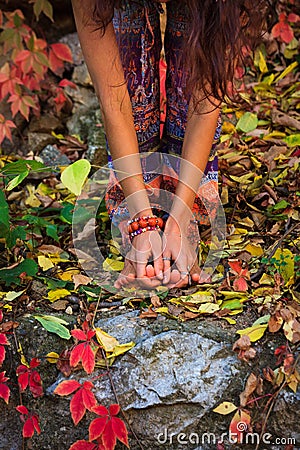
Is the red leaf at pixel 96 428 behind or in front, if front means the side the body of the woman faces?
in front

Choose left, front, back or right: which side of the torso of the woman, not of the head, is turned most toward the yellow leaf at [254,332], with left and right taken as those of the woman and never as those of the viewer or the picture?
front

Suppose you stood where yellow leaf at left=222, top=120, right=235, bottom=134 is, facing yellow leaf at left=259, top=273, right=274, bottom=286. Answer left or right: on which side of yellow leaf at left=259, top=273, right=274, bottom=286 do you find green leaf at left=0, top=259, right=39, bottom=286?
right

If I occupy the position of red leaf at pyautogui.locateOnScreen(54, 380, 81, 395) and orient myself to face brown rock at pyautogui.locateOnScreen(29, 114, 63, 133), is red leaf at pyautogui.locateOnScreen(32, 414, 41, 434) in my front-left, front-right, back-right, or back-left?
back-left

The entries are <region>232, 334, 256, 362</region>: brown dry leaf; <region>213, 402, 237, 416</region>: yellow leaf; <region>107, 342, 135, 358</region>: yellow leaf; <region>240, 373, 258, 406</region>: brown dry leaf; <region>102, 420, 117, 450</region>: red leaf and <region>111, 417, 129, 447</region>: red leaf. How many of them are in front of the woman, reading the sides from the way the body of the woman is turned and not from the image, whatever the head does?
6

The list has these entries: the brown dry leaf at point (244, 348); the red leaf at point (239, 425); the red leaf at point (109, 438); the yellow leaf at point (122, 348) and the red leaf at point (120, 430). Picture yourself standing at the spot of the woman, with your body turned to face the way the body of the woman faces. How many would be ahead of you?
5

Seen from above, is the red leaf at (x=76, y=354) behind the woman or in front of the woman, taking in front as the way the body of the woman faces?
in front

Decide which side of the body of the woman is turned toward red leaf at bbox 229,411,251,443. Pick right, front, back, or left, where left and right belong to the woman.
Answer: front

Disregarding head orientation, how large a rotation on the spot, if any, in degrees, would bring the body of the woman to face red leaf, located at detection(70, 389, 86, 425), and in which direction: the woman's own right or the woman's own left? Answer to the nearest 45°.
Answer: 0° — they already face it

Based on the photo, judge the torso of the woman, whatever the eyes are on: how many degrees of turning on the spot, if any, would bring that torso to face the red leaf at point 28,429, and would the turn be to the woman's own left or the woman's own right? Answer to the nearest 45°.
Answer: approximately 45° to the woman's own right

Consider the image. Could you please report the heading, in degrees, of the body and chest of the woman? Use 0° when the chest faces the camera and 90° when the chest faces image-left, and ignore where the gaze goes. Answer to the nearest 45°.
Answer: approximately 0°
